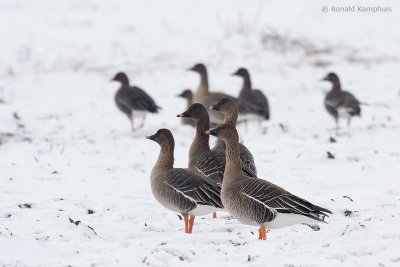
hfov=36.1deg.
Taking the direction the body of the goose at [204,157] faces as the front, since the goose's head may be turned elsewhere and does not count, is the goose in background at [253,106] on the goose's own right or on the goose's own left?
on the goose's own right

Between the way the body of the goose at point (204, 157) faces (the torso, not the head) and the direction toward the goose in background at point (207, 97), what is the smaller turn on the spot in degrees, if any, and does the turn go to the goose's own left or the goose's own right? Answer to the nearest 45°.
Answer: approximately 90° to the goose's own right

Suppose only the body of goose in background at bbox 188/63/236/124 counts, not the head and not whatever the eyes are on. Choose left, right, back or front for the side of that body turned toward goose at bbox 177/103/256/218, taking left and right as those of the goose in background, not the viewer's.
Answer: left

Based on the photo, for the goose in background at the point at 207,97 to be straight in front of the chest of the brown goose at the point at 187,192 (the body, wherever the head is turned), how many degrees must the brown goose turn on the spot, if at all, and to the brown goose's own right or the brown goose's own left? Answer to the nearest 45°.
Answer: approximately 90° to the brown goose's own right

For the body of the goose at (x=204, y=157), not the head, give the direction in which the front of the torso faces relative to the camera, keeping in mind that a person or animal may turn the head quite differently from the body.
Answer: to the viewer's left

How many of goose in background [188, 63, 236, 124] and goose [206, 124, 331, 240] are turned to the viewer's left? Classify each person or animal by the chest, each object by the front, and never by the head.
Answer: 2

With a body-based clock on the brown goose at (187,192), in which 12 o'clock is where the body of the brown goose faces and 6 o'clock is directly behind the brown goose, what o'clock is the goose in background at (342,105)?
The goose in background is roughly at 4 o'clock from the brown goose.

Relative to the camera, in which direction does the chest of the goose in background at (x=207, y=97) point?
to the viewer's left

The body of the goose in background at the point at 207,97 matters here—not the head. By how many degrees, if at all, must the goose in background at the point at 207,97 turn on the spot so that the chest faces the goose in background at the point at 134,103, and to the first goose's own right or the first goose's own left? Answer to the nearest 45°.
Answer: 0° — it already faces it

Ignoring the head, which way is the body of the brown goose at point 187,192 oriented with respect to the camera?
to the viewer's left

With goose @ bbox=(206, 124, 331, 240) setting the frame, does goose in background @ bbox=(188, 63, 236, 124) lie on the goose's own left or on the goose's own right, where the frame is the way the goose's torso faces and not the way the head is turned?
on the goose's own right

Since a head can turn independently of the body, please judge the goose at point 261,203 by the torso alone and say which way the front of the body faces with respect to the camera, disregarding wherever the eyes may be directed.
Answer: to the viewer's left
